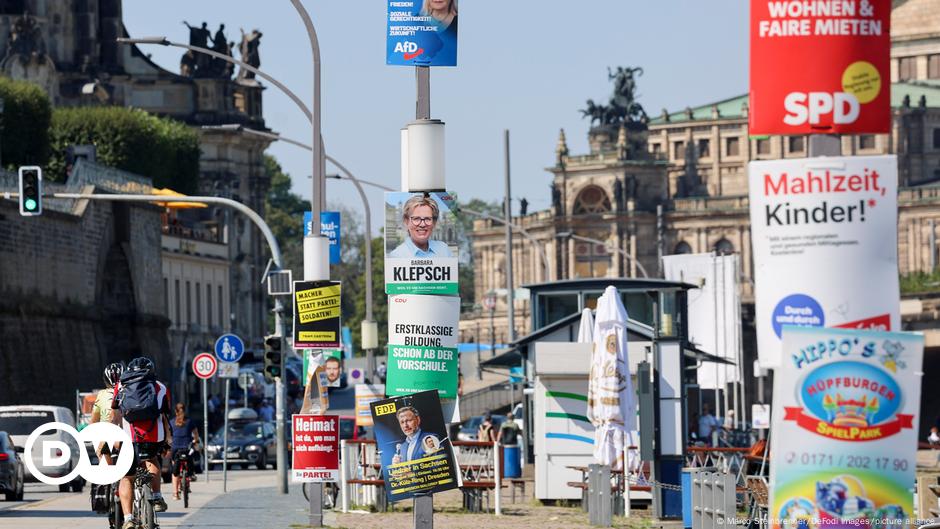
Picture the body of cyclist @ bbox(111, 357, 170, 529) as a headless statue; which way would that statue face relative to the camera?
away from the camera

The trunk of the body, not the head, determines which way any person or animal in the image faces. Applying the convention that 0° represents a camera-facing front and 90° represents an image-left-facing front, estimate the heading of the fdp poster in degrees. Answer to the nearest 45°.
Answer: approximately 0°

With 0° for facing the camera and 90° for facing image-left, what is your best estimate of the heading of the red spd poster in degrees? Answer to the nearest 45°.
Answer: approximately 0°
